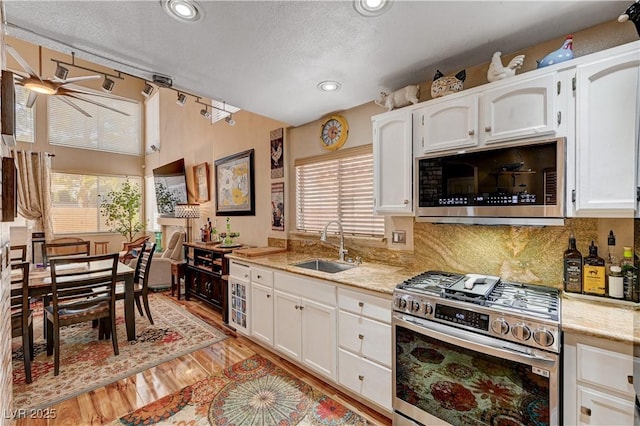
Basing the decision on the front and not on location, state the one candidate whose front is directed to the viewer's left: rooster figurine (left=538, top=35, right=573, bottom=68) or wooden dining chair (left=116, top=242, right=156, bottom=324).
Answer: the wooden dining chair

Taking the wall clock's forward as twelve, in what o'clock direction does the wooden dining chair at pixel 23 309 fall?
The wooden dining chair is roughly at 1 o'clock from the wall clock.

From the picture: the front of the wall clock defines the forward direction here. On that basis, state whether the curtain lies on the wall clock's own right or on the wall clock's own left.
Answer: on the wall clock's own right

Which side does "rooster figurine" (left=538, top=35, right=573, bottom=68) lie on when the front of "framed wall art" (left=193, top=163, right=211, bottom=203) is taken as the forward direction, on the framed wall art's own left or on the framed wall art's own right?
on the framed wall art's own left

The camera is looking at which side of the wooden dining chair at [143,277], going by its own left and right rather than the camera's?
left

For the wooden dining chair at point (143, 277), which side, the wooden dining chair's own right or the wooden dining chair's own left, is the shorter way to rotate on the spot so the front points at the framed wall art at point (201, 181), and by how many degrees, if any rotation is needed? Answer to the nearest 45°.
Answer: approximately 135° to the wooden dining chair's own right

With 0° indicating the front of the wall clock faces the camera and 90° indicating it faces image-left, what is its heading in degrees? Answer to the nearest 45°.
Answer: approximately 45°

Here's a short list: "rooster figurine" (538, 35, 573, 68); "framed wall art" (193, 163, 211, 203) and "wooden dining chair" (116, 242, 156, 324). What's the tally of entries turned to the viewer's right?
1
